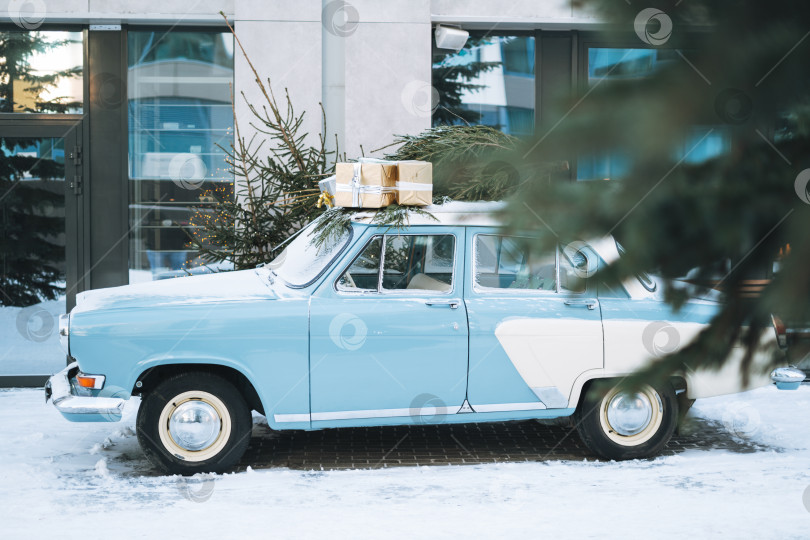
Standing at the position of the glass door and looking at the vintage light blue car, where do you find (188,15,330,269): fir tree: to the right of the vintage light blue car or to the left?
left

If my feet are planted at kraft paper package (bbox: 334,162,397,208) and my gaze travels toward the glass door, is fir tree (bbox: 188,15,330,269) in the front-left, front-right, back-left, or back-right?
front-right

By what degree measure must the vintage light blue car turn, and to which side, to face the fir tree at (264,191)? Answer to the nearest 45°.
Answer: approximately 90° to its right

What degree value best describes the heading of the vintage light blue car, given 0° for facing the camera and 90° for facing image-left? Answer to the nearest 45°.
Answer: approximately 90°

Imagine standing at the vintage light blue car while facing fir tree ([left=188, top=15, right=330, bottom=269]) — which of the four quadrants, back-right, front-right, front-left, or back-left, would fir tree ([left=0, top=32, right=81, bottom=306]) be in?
front-left

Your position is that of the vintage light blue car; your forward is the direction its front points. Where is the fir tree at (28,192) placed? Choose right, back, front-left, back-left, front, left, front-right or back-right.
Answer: front-right

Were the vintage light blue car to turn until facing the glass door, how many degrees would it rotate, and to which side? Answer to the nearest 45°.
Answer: approximately 45° to its right
